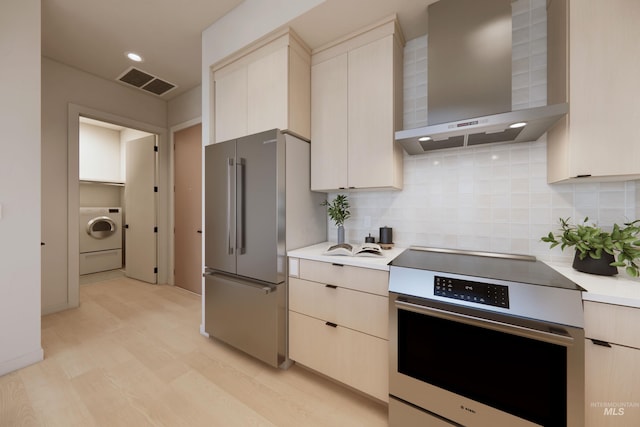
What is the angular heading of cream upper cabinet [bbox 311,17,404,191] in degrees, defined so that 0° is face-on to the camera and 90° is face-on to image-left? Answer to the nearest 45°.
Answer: approximately 45°

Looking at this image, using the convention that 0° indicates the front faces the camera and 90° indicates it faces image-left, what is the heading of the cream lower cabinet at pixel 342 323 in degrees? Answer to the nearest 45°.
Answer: approximately 45°

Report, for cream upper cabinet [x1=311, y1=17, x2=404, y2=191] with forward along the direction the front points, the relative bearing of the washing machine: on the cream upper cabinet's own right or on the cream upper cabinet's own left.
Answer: on the cream upper cabinet's own right

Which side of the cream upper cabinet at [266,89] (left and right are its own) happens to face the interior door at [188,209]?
right

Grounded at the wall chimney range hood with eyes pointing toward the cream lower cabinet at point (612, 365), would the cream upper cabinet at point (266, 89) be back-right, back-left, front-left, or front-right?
back-right

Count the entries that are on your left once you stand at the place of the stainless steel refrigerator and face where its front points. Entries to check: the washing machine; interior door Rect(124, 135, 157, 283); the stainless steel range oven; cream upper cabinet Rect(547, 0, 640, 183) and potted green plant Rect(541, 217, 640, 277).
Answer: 3

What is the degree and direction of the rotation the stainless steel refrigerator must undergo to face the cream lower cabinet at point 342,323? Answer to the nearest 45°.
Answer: approximately 90° to its left

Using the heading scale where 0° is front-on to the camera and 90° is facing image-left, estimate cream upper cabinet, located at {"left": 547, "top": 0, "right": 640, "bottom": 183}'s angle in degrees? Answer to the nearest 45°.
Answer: approximately 0°
